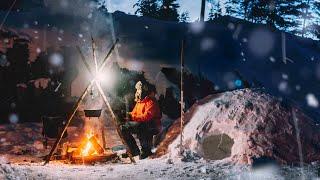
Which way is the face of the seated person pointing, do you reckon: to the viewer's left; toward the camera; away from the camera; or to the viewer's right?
to the viewer's left

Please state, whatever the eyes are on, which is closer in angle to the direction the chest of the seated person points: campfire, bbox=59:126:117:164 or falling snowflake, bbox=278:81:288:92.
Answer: the campfire

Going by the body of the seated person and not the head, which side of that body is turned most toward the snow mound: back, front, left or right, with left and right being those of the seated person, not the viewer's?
back

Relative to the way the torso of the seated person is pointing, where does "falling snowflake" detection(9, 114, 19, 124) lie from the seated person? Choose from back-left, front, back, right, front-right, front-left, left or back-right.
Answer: front-right

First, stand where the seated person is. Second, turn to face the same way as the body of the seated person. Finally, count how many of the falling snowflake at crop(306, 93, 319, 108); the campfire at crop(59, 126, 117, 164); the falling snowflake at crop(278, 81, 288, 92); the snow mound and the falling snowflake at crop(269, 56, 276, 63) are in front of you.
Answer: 1

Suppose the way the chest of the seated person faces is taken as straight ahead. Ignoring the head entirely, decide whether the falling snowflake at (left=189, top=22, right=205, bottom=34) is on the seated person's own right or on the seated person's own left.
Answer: on the seated person's own left

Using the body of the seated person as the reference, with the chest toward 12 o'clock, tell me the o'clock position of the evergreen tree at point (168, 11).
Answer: The evergreen tree is roughly at 3 o'clock from the seated person.

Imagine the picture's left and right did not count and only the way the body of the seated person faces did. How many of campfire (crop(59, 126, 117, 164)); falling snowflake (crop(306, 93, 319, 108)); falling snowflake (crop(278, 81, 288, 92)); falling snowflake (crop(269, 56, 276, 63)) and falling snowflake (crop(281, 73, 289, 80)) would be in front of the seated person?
1

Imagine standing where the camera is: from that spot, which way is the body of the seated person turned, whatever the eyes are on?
to the viewer's left

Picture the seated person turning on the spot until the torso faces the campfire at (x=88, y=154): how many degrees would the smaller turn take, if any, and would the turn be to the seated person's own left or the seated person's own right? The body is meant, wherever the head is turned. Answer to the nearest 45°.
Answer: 0° — they already face it
